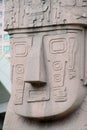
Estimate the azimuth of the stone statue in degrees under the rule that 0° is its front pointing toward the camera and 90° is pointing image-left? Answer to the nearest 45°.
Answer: approximately 45°
